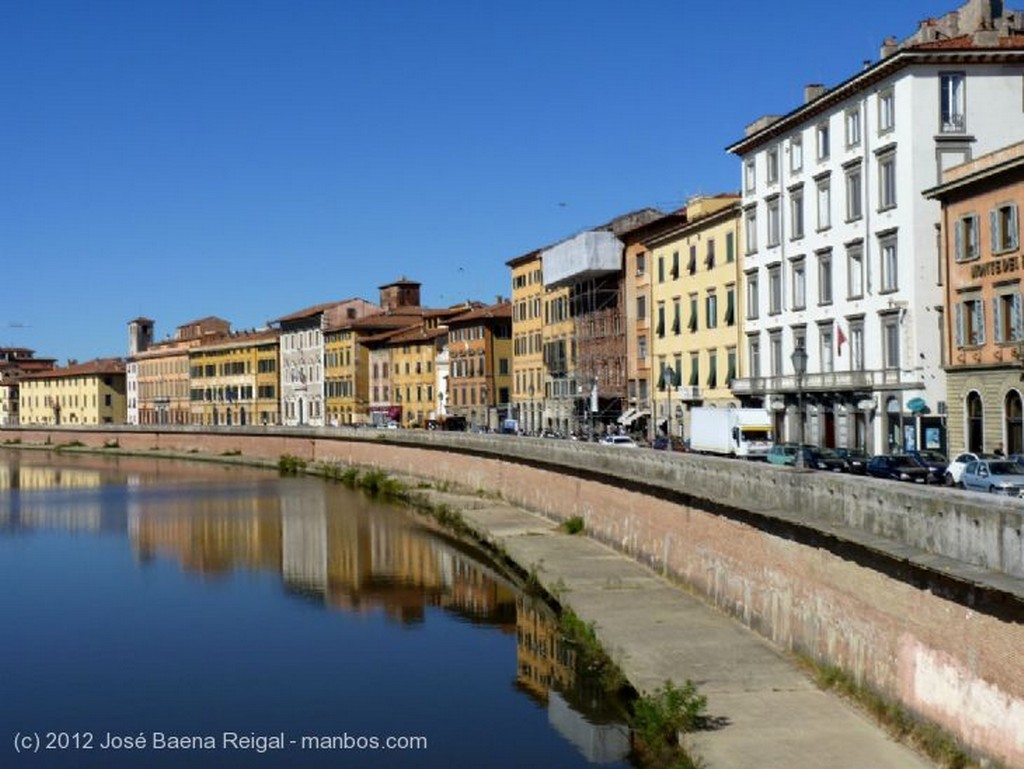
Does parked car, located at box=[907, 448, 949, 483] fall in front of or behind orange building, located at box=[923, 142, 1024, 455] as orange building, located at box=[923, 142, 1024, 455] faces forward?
in front
